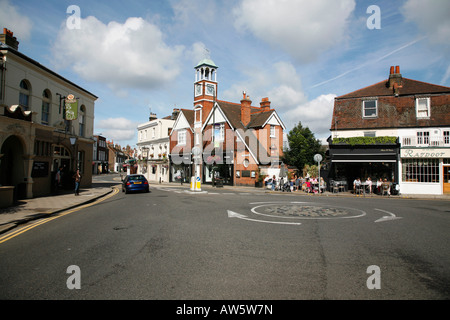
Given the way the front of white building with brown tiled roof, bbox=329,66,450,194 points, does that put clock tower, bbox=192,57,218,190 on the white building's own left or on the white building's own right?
on the white building's own right

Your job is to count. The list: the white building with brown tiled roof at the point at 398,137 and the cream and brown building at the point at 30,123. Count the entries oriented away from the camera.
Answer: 0

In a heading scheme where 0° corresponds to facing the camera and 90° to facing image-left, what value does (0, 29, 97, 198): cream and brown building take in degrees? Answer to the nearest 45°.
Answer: approximately 315°

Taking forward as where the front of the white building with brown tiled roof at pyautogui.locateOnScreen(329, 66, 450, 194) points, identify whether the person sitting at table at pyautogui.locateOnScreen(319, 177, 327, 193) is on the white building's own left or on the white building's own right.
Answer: on the white building's own right

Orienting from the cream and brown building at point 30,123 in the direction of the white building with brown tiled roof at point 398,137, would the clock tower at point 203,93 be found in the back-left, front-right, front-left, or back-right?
front-left

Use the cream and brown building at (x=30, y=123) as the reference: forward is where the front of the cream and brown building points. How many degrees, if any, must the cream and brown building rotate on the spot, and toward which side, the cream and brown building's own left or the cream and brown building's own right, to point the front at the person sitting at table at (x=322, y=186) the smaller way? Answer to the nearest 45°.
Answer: approximately 45° to the cream and brown building's own left

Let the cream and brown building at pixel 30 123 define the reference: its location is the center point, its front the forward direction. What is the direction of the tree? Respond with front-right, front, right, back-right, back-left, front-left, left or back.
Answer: front-left

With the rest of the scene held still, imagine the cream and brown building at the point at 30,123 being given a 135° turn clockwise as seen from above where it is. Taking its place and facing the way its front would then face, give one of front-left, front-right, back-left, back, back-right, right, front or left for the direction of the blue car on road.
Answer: back

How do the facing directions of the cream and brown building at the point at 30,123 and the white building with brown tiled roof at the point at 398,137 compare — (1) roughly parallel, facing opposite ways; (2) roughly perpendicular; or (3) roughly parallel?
roughly perpendicular

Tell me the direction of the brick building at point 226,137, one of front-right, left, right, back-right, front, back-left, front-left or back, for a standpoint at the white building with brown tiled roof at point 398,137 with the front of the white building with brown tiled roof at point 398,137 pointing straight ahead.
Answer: right

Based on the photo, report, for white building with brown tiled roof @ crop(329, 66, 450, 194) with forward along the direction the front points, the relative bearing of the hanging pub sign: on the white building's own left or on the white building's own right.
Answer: on the white building's own right

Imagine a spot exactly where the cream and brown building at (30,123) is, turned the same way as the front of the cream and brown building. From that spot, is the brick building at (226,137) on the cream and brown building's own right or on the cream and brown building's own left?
on the cream and brown building's own left

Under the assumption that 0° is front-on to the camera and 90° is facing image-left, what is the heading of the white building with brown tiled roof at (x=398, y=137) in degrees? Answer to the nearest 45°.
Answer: approximately 0°

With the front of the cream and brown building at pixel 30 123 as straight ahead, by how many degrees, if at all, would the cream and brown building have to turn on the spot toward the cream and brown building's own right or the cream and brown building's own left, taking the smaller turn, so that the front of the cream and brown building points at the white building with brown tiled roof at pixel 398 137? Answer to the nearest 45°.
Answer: approximately 45° to the cream and brown building's own left
